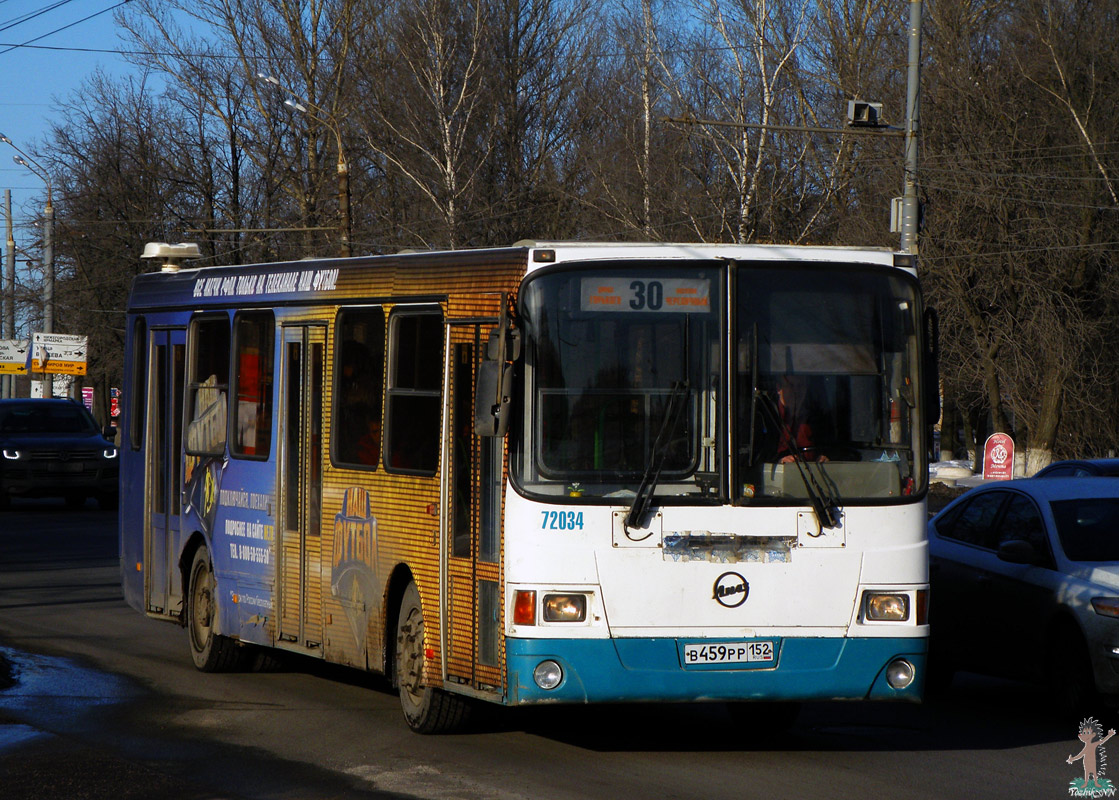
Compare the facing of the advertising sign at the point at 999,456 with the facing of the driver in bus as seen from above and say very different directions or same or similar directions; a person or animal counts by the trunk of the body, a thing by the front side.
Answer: same or similar directions

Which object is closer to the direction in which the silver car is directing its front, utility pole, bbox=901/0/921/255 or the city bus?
the city bus

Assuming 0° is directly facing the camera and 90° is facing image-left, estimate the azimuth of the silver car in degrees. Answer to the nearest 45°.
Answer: approximately 315°

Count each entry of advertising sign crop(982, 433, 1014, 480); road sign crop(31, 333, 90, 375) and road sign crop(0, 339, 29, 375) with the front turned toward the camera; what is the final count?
3

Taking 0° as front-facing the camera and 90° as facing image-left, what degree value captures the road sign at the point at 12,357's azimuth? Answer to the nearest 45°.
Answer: approximately 0°

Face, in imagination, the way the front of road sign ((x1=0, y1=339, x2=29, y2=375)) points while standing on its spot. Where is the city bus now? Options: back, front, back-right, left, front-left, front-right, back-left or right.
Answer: front

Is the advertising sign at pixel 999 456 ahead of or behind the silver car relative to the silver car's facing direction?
behind

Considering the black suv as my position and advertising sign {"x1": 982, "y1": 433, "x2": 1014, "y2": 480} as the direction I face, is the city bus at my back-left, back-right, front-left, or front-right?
front-right

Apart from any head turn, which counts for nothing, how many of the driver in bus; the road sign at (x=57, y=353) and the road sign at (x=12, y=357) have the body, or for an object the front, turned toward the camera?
3

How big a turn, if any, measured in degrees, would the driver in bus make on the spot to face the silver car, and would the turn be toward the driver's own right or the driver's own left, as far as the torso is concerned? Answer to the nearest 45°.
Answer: approximately 135° to the driver's own left

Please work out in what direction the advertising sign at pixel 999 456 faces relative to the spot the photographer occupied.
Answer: facing the viewer

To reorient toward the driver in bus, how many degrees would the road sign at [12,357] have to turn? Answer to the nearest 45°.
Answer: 0° — it already faces them

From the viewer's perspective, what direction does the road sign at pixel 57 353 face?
toward the camera

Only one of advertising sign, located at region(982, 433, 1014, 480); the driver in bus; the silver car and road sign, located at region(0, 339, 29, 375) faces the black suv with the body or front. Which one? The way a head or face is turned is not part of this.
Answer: road sign, located at region(0, 339, 29, 375)
